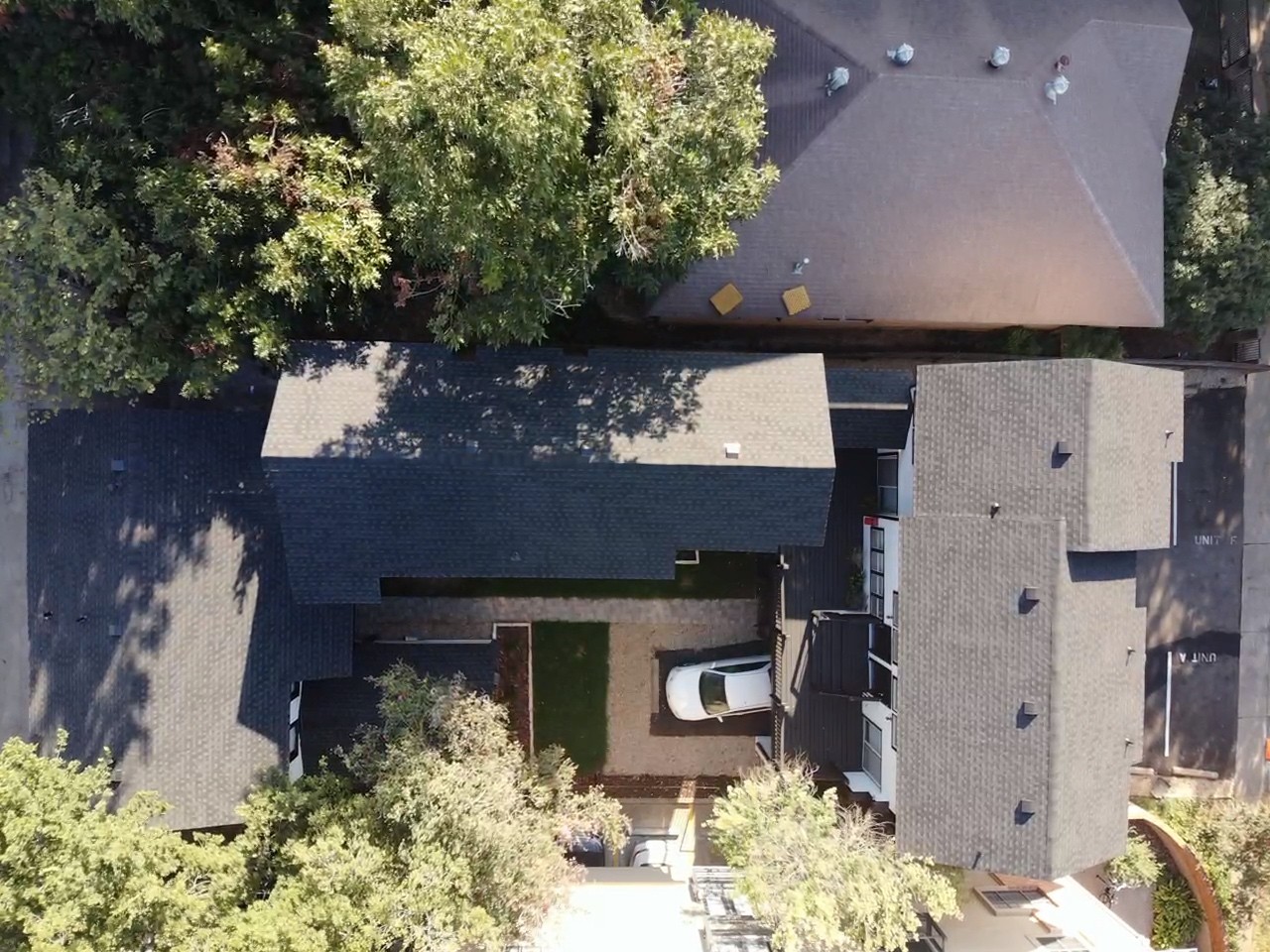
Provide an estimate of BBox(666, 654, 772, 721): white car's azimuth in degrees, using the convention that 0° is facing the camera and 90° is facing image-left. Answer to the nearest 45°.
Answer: approximately 90°

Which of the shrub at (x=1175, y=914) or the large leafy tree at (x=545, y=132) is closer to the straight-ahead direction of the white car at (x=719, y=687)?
the large leafy tree

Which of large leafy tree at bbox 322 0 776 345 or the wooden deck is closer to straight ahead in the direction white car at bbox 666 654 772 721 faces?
the large leafy tree
